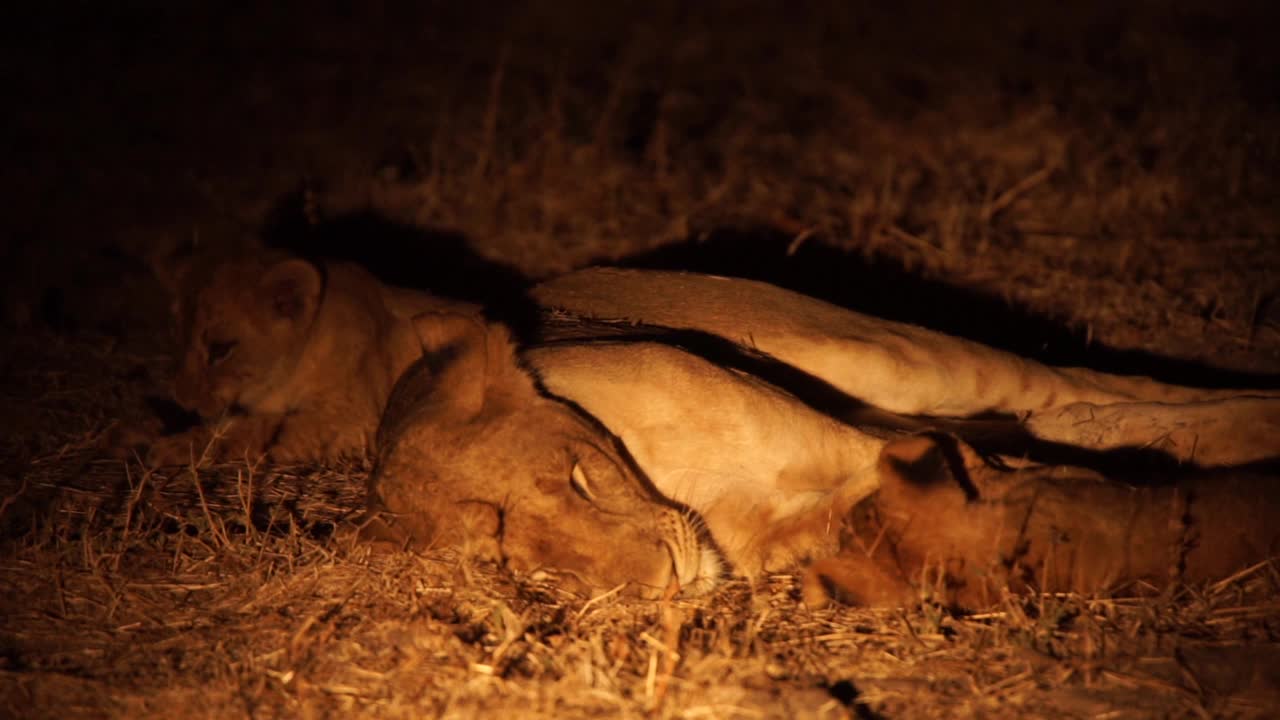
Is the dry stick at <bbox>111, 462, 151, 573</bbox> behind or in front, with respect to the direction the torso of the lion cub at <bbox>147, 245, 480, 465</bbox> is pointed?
in front

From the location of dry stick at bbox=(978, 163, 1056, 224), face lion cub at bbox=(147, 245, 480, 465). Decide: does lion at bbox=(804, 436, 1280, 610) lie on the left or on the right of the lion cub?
left

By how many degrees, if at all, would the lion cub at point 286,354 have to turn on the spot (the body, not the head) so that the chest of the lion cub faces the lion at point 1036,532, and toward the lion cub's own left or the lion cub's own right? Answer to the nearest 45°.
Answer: approximately 90° to the lion cub's own left

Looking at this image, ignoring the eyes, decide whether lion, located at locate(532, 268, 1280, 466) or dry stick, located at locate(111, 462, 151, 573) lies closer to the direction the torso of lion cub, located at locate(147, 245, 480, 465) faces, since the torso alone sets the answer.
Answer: the dry stick

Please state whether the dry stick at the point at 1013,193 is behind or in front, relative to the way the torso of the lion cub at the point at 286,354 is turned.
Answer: behind

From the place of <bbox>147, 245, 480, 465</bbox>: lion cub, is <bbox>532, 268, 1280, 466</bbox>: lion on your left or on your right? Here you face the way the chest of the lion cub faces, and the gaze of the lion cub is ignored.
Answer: on your left

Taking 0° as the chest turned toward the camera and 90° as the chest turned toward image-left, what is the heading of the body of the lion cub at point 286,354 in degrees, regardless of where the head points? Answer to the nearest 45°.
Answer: approximately 45°

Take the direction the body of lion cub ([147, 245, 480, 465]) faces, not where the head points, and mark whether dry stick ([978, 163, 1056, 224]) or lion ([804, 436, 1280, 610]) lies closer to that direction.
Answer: the lion
